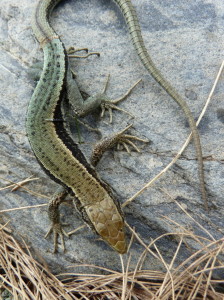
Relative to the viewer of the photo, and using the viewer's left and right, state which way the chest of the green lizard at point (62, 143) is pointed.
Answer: facing the viewer and to the right of the viewer
